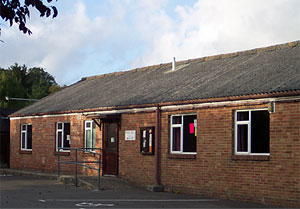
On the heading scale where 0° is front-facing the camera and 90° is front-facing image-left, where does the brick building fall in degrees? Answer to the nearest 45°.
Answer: approximately 45°
